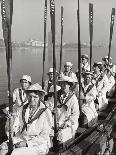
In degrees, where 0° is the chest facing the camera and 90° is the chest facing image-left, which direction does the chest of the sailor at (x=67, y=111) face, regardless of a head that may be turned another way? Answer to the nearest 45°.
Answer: approximately 45°

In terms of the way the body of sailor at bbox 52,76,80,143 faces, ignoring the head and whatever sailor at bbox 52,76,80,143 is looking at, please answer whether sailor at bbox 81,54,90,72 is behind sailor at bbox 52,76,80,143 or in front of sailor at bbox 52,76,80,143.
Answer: behind

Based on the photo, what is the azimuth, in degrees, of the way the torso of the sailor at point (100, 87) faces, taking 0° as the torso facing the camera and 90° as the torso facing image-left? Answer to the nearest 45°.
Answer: approximately 45°

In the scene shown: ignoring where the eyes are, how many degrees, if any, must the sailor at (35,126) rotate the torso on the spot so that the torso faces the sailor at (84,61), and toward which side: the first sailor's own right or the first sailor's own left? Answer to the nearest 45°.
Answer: approximately 135° to the first sailor's own right
